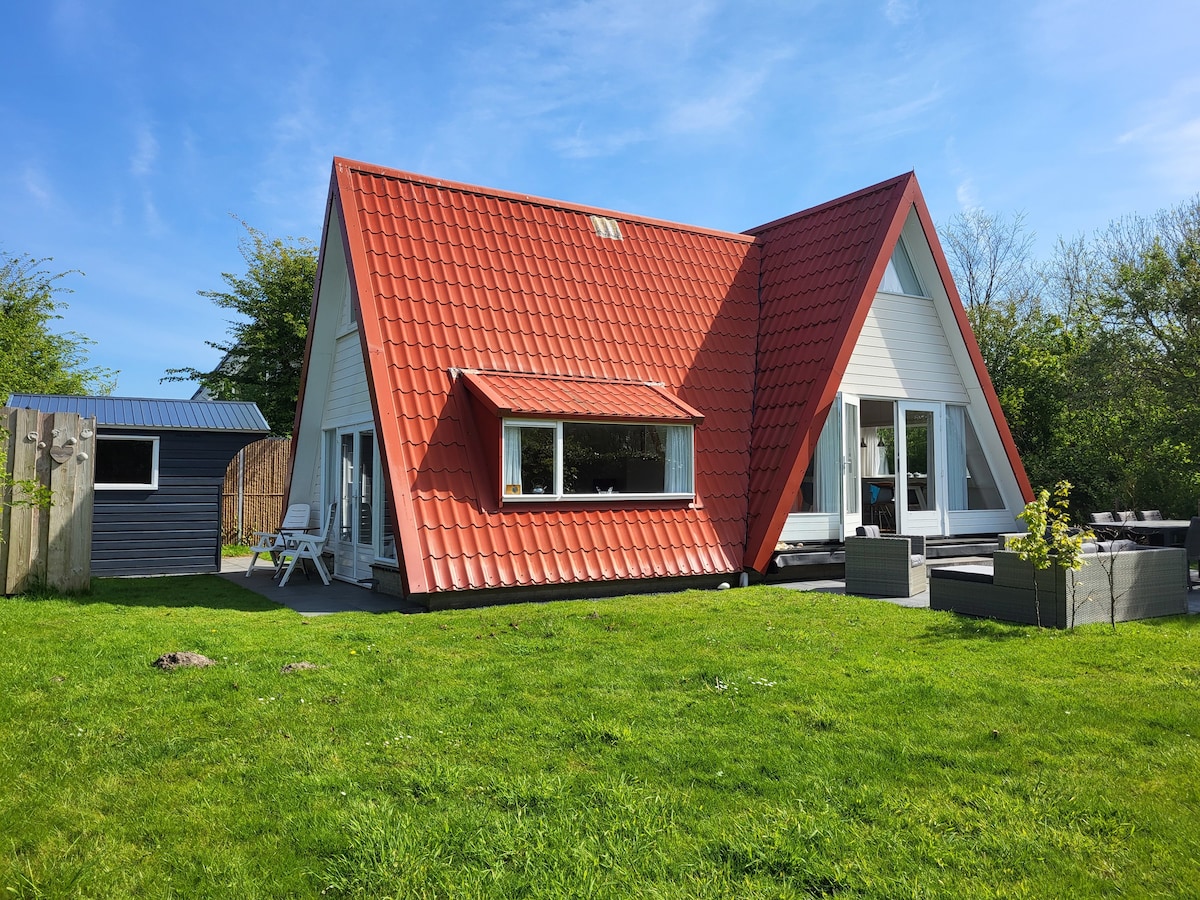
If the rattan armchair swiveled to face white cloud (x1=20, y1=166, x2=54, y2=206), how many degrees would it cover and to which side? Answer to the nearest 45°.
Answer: approximately 180°

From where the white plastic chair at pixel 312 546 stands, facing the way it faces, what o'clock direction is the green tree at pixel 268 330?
The green tree is roughly at 3 o'clock from the white plastic chair.

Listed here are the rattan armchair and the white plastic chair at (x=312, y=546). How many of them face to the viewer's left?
1

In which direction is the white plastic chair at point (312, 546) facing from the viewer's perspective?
to the viewer's left

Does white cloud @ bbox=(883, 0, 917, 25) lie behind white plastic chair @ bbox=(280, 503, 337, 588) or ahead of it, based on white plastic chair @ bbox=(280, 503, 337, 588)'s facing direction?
behind

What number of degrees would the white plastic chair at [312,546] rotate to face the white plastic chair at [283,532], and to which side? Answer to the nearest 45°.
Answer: approximately 90° to its right
